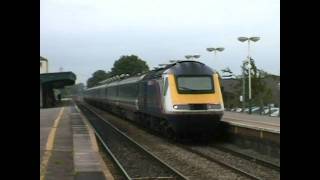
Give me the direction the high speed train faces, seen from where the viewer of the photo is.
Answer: facing the viewer and to the right of the viewer

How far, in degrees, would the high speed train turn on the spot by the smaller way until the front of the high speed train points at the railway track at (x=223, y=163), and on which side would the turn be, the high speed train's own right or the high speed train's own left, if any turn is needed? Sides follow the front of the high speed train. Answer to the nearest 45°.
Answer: approximately 45° to the high speed train's own right

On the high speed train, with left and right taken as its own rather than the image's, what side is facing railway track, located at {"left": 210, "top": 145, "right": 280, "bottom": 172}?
front
